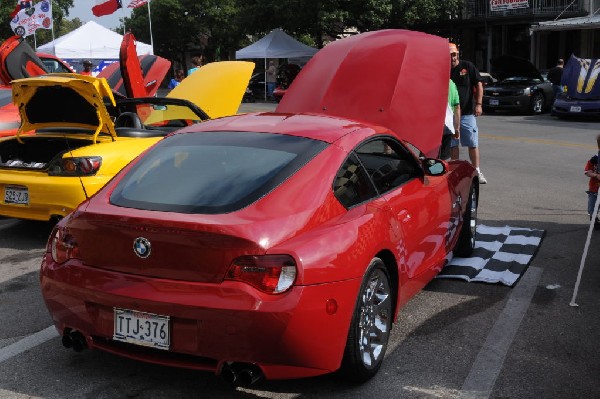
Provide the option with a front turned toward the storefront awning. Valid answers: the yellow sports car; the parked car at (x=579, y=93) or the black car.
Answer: the yellow sports car

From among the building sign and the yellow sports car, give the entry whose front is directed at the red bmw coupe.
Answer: the building sign

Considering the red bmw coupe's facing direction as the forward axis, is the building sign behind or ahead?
ahead

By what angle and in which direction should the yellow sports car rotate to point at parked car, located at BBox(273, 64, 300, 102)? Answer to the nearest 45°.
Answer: approximately 45° to its left

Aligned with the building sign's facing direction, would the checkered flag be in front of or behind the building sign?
in front

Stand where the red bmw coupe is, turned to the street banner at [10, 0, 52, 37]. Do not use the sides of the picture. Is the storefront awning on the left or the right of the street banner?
right

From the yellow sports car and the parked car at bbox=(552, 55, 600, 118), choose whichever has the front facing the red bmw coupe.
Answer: the parked car

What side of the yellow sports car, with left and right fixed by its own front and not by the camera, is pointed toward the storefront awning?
front

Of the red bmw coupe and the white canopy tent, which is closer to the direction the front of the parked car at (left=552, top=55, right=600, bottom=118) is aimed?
the red bmw coupe

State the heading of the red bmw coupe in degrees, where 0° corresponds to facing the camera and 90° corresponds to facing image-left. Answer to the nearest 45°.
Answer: approximately 225°

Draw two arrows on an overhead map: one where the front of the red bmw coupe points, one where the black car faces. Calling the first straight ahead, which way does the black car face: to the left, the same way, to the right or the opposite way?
the opposite way
